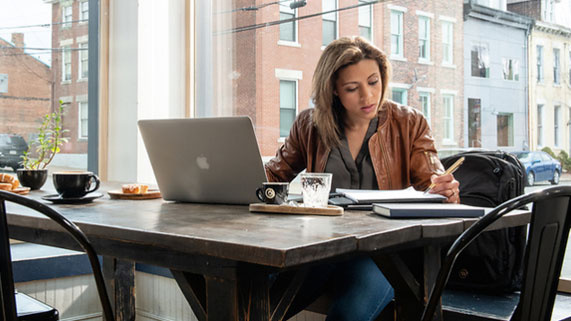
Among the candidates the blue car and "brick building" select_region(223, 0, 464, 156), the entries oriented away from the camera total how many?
0

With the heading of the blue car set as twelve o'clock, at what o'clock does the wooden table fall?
The wooden table is roughly at 11 o'clock from the blue car.

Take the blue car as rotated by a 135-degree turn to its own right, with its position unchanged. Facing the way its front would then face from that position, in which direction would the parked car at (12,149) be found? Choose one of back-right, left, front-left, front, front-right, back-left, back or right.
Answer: left

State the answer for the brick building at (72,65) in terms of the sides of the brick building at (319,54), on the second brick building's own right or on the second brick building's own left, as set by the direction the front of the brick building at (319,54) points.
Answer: on the second brick building's own right

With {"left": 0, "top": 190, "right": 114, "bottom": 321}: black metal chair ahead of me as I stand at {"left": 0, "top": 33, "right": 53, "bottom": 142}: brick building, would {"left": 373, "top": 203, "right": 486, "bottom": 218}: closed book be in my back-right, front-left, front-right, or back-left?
front-left

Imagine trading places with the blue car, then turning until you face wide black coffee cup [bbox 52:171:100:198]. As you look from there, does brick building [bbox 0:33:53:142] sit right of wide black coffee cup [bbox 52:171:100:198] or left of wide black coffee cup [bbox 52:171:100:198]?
right

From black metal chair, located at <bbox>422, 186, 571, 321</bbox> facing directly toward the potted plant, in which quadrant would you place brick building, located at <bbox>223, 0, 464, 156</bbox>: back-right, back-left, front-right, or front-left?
front-right

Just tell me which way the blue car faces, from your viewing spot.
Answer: facing the viewer and to the left of the viewer

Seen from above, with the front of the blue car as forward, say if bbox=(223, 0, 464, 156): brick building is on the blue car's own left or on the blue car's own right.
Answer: on the blue car's own right

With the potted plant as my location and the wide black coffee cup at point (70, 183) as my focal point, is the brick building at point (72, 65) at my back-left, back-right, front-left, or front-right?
back-left
